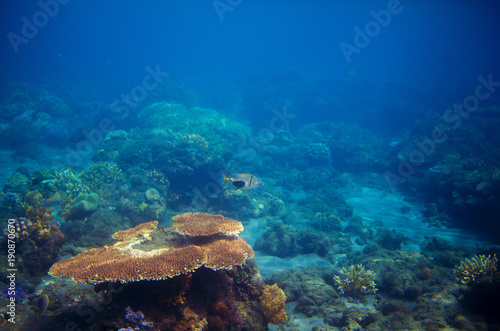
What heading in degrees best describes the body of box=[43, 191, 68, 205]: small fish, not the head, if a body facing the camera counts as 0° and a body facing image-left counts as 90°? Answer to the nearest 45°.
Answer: approximately 90°

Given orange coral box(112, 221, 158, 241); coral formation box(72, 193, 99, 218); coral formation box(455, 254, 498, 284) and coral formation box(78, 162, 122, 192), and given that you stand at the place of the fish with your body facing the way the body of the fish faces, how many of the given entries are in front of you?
1

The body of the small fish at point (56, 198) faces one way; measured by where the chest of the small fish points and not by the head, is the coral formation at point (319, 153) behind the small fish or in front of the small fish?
behind

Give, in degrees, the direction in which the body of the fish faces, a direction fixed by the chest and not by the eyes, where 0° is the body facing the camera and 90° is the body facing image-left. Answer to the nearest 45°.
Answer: approximately 270°

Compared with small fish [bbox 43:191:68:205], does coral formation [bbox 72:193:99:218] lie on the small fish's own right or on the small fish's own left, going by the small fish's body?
on the small fish's own left

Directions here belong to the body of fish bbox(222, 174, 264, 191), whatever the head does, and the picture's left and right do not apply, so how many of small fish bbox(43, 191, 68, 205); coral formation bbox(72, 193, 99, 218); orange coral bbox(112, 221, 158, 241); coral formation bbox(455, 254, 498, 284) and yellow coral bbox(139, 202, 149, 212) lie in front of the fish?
1
